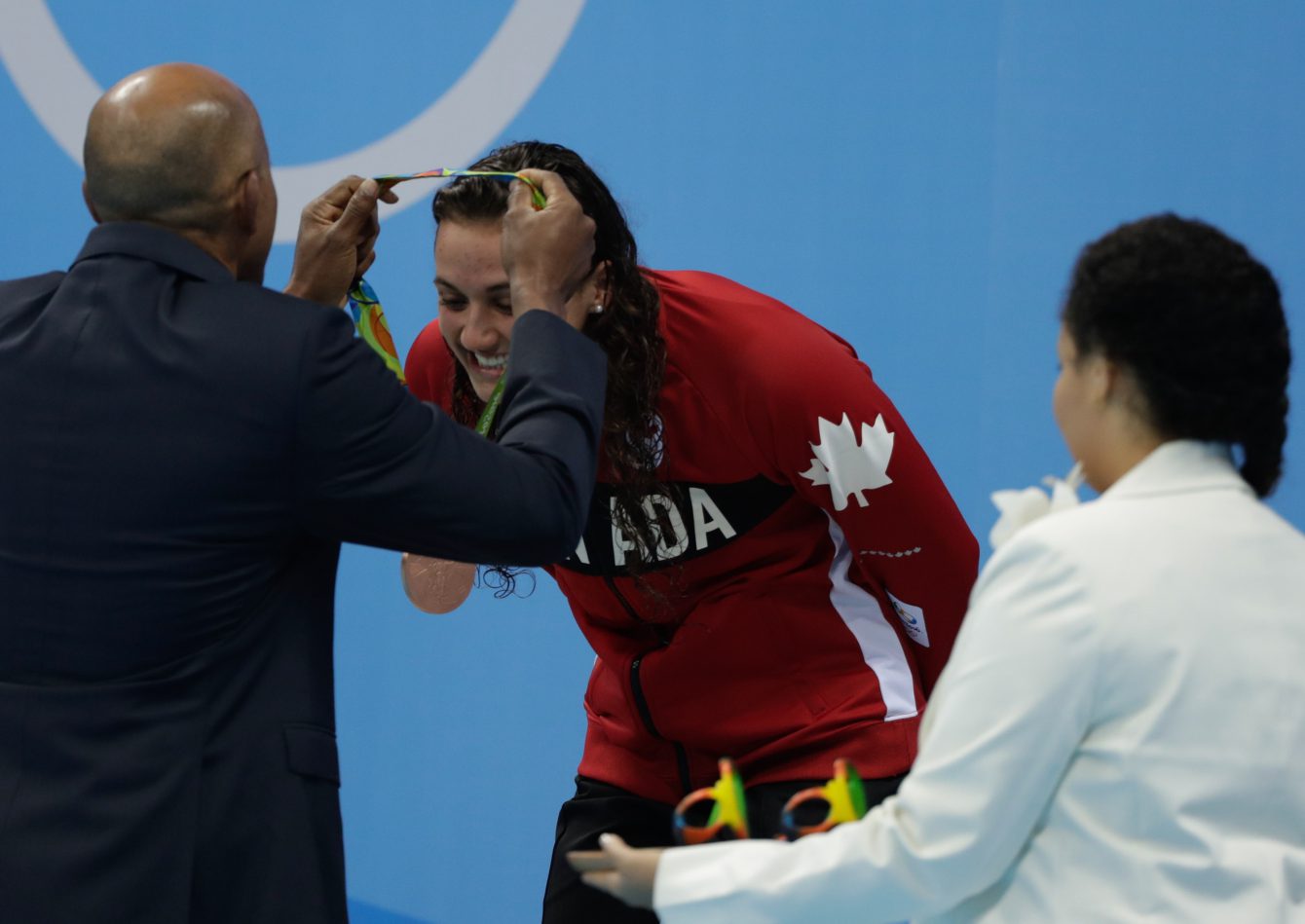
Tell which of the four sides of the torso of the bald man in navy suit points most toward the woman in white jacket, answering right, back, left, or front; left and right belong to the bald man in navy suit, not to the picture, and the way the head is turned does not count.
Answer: right

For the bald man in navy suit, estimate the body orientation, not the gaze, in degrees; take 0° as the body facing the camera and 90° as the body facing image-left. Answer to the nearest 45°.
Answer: approximately 225°

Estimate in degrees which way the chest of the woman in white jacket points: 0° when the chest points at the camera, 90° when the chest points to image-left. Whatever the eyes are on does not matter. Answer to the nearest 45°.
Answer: approximately 135°

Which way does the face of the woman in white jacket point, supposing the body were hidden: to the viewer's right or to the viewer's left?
to the viewer's left

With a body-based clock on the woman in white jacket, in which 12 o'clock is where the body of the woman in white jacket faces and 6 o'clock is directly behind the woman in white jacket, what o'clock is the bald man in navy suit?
The bald man in navy suit is roughly at 11 o'clock from the woman in white jacket.

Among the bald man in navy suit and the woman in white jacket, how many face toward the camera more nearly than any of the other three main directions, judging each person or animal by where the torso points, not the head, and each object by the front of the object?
0

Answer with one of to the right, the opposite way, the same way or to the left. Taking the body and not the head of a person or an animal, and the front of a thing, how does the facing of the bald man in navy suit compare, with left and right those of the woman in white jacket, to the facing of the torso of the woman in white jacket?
to the right

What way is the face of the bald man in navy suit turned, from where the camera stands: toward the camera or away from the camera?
away from the camera
